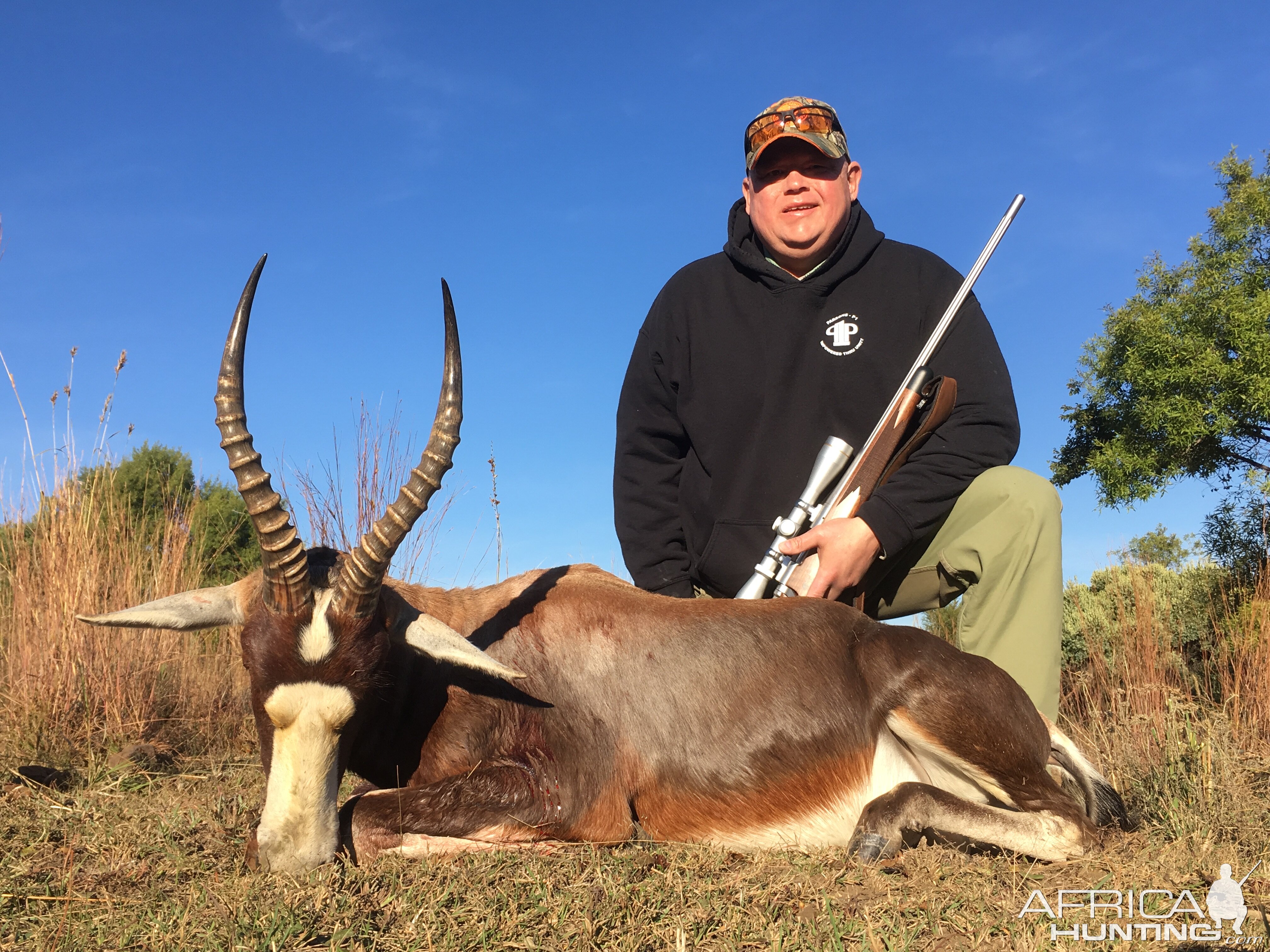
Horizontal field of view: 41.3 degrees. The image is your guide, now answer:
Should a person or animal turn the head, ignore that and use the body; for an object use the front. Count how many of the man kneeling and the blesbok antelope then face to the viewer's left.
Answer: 1

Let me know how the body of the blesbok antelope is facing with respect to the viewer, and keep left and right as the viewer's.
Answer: facing to the left of the viewer

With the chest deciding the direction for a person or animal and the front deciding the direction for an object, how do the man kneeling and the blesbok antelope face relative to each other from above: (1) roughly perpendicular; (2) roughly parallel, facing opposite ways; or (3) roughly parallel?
roughly perpendicular

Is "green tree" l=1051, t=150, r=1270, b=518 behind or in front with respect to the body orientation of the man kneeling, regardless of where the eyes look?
behind

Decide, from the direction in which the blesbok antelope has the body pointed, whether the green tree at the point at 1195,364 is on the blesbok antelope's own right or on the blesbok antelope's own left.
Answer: on the blesbok antelope's own right

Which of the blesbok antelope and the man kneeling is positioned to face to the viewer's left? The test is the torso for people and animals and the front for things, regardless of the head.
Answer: the blesbok antelope
